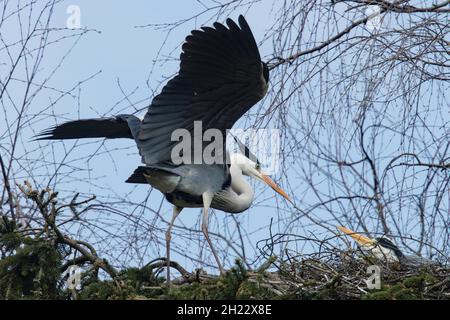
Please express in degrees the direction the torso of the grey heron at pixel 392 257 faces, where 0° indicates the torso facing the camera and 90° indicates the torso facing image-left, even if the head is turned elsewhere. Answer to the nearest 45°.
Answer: approximately 90°

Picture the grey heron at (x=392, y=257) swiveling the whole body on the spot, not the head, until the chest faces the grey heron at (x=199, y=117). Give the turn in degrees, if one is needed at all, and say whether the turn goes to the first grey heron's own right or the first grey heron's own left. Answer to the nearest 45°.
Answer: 0° — it already faces it
